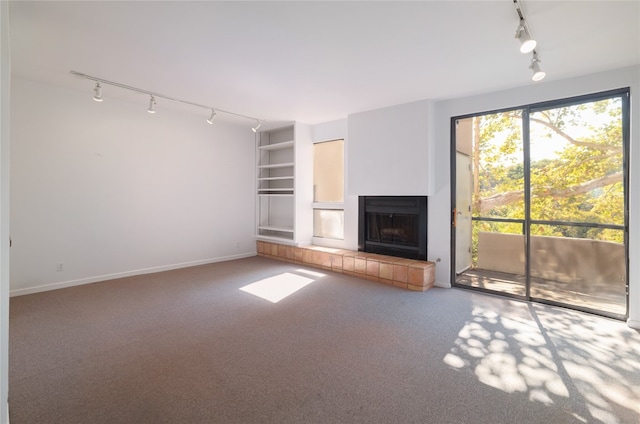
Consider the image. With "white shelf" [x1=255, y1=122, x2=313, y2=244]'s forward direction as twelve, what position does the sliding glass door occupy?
The sliding glass door is roughly at 9 o'clock from the white shelf.

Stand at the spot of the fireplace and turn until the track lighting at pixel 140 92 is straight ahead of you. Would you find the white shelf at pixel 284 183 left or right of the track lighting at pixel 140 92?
right

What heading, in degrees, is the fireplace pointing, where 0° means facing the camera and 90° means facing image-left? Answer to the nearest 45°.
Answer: approximately 45°

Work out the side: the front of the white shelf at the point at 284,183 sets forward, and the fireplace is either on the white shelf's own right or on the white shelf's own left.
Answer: on the white shelf's own left

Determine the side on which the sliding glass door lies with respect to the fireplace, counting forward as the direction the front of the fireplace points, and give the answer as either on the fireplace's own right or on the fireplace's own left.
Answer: on the fireplace's own left

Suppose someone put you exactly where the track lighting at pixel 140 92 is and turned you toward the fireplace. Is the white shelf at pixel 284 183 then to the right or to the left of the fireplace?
left

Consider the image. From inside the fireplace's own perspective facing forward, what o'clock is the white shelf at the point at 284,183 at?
The white shelf is roughly at 2 o'clock from the fireplace.

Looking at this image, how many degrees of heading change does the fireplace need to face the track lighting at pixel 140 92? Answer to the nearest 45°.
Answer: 0° — it already faces it

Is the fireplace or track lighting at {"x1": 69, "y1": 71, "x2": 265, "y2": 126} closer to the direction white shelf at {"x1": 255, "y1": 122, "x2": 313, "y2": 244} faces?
the track lighting
